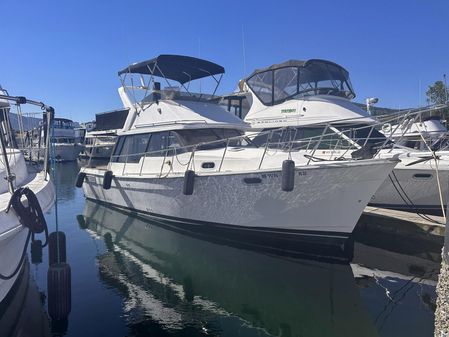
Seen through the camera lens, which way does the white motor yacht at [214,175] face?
facing the viewer and to the right of the viewer

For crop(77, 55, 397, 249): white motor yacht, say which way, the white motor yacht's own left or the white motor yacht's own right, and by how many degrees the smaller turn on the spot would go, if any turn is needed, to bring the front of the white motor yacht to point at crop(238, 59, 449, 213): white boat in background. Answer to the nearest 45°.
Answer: approximately 90° to the white motor yacht's own left
